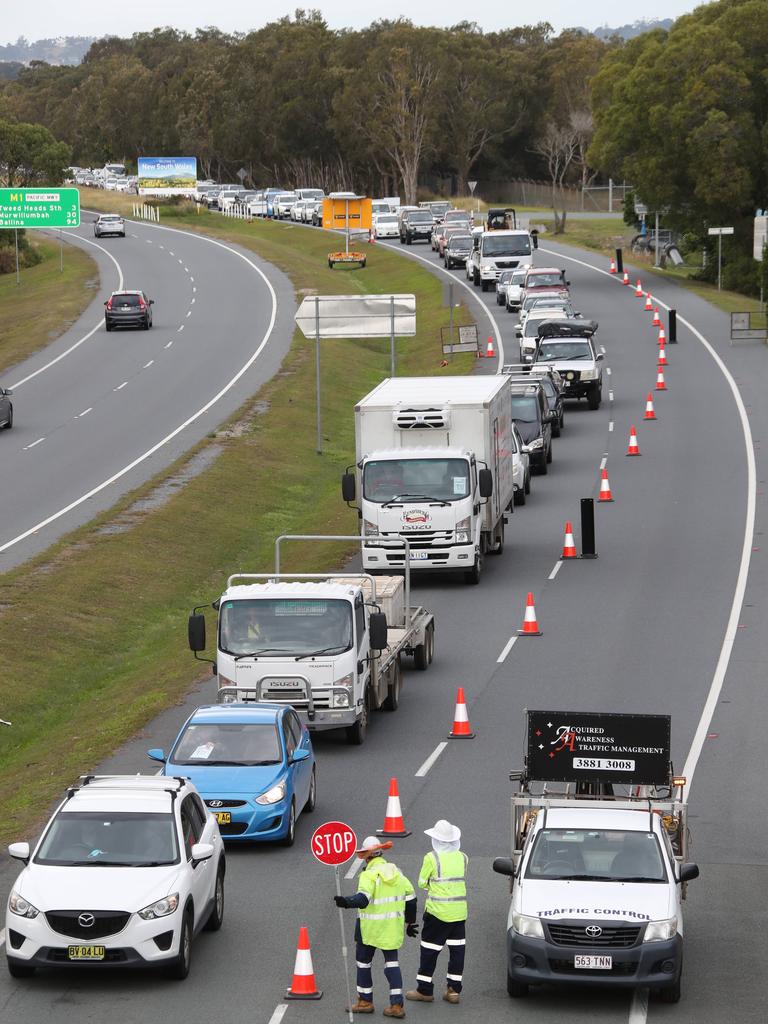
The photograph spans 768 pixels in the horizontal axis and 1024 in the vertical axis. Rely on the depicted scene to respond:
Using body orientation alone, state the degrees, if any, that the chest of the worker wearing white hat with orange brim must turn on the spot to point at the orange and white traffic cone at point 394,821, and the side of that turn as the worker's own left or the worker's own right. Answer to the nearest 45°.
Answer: approximately 45° to the worker's own right

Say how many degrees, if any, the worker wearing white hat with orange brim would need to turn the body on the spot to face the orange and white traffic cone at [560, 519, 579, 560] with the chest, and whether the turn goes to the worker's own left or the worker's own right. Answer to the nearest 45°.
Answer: approximately 45° to the worker's own right

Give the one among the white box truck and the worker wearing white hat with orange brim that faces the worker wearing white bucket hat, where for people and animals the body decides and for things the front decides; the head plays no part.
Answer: the white box truck

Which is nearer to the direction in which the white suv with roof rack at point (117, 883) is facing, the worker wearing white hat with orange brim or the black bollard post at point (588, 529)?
the worker wearing white hat with orange brim

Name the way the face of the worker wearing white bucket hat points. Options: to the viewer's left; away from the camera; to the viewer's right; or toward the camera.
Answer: away from the camera
